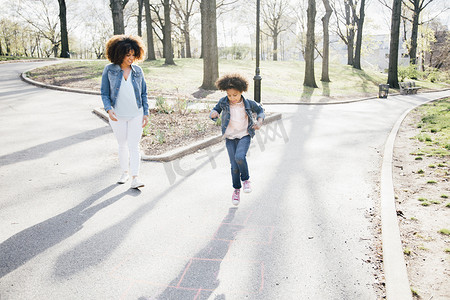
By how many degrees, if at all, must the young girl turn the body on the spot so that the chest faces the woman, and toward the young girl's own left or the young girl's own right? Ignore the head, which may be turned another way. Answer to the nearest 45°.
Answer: approximately 90° to the young girl's own right

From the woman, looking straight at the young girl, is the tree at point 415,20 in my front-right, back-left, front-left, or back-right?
front-left

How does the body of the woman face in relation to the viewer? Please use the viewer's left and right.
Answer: facing the viewer

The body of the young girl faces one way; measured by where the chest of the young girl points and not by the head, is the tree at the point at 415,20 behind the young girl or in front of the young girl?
behind

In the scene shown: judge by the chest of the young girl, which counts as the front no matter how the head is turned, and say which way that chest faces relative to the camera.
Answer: toward the camera

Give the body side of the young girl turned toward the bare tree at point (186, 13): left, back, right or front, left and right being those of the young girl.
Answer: back

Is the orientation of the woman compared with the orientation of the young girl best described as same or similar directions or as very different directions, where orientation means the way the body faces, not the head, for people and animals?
same or similar directions

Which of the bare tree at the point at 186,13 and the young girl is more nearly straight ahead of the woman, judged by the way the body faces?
the young girl

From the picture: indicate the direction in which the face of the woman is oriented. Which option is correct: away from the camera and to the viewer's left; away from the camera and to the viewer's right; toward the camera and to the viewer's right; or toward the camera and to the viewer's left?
toward the camera and to the viewer's right

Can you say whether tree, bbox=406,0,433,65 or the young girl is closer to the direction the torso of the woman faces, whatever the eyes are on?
the young girl

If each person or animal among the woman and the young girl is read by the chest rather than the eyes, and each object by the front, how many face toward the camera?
2

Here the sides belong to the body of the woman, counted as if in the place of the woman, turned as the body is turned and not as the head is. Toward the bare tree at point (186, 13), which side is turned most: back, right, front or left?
back
